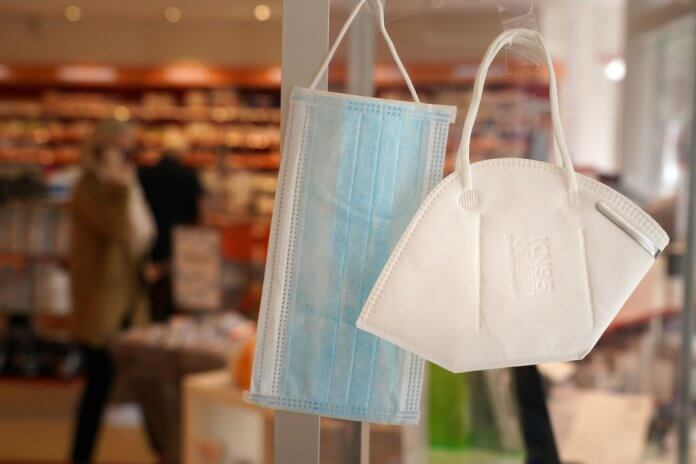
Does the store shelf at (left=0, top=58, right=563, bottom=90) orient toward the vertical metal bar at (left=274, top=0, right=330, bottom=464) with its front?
yes

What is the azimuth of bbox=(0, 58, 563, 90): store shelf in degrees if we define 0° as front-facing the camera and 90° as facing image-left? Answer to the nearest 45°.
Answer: approximately 0°

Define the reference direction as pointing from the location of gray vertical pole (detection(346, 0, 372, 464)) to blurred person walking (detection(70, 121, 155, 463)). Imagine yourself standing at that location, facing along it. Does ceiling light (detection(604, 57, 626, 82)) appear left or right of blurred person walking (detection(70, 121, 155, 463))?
right

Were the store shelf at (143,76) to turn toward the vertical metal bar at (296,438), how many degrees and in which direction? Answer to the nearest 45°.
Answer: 0° — it already faces it

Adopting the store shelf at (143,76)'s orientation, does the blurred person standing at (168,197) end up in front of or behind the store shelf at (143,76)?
in front

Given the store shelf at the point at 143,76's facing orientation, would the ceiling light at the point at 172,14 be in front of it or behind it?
in front

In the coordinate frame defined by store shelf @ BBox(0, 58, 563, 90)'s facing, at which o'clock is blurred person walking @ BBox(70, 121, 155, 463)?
The blurred person walking is roughly at 12 o'clock from the store shelf.

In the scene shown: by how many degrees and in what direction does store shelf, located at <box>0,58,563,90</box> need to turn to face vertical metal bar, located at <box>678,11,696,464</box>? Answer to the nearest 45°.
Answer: approximately 45° to its left
